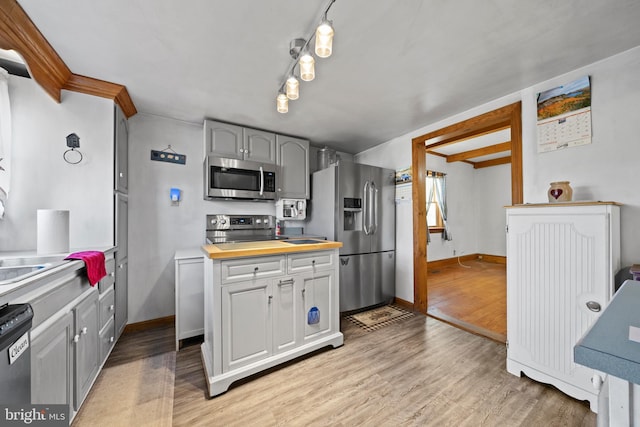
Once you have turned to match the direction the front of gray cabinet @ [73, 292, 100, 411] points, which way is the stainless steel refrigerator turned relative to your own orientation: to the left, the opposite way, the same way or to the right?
to the right

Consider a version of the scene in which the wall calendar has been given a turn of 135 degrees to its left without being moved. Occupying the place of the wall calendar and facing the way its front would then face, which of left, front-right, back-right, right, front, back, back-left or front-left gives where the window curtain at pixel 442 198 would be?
back-left

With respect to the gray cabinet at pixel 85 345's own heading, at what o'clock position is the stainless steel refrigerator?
The stainless steel refrigerator is roughly at 12 o'clock from the gray cabinet.

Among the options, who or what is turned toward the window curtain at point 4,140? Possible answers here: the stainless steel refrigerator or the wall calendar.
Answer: the wall calendar

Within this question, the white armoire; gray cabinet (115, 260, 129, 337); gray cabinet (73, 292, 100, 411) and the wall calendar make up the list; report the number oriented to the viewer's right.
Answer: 2

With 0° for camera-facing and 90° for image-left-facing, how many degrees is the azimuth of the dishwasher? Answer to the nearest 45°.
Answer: approximately 315°

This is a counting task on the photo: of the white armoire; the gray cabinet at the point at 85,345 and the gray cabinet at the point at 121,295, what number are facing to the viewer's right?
2

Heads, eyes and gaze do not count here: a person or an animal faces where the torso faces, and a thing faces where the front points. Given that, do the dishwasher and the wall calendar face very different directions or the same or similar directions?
very different directions

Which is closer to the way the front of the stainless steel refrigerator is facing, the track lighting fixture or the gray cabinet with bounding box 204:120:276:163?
the track lighting fixture

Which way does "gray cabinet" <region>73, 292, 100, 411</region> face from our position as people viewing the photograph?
facing to the right of the viewer
